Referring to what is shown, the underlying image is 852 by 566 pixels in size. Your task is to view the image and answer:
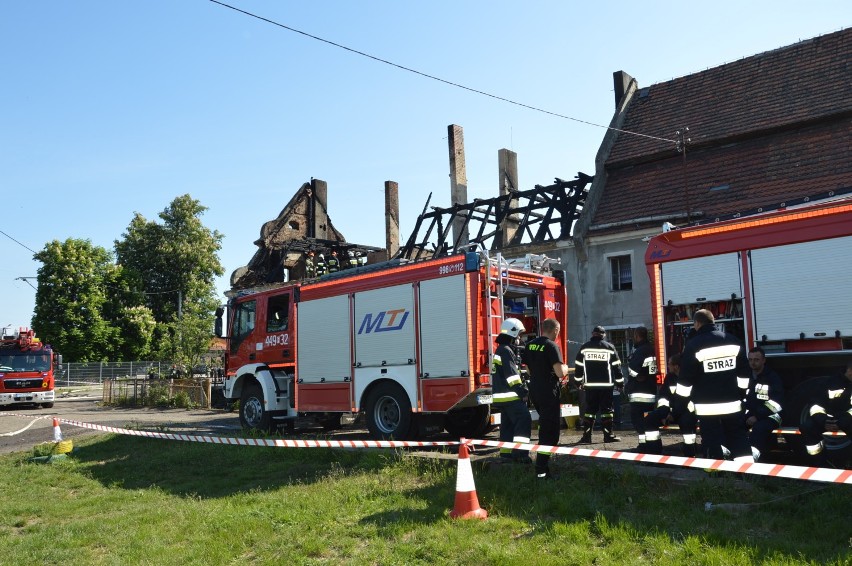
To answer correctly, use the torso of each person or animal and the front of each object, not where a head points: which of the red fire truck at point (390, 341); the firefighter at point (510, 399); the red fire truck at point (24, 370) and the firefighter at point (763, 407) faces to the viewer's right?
the firefighter at point (510, 399)

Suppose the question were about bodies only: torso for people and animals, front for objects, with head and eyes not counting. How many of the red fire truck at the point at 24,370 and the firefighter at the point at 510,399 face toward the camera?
1

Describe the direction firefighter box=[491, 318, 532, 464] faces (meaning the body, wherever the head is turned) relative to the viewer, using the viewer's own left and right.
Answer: facing to the right of the viewer

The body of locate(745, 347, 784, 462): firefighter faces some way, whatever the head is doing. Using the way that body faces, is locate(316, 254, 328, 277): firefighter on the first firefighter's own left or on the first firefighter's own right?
on the first firefighter's own right

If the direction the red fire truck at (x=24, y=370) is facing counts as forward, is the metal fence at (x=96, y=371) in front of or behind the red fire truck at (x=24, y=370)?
behind

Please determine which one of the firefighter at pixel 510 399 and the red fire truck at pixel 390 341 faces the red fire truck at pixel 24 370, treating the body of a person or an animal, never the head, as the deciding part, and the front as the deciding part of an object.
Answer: the red fire truck at pixel 390 341

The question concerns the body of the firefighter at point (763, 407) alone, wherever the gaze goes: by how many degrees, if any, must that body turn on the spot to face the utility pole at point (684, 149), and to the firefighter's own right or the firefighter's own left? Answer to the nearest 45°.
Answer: approximately 135° to the firefighter's own right

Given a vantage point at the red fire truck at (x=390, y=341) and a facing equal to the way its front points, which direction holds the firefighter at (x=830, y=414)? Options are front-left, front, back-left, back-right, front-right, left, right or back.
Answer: back

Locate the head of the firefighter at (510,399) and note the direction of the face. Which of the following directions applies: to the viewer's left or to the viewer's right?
to the viewer's right
